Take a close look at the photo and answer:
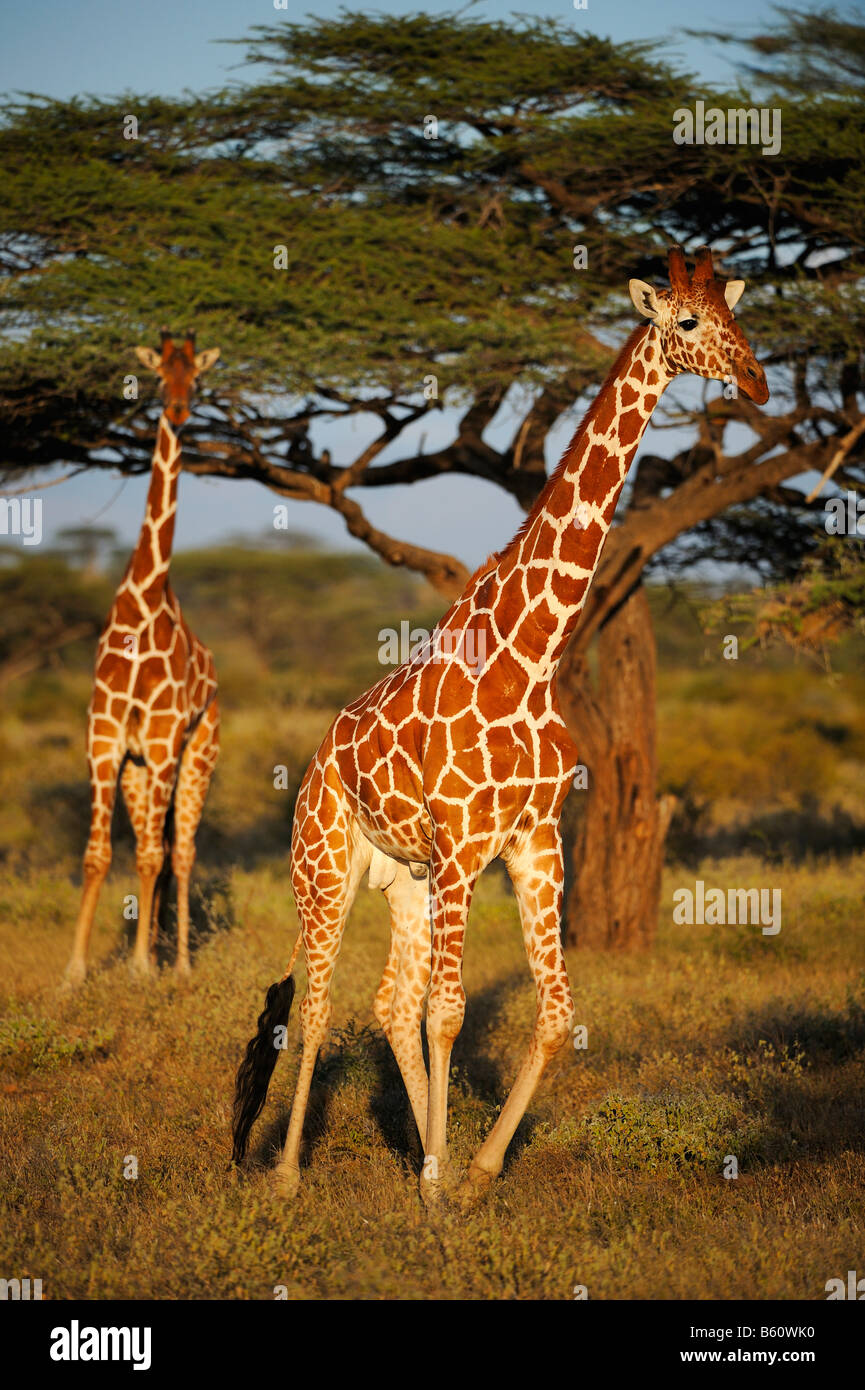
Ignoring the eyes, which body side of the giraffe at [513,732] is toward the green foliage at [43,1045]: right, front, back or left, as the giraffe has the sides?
back

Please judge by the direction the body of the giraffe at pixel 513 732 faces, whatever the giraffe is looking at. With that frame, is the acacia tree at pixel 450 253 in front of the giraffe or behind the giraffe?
behind

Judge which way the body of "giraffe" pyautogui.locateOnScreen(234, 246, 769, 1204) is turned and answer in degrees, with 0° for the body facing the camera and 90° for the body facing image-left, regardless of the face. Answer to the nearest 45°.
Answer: approximately 315°
